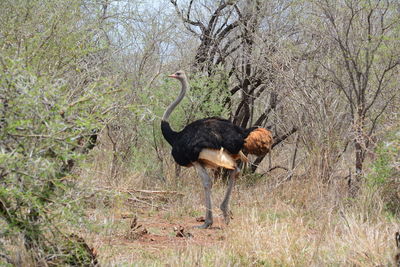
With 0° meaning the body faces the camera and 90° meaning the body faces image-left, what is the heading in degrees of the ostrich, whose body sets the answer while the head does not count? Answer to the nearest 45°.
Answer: approximately 90°
